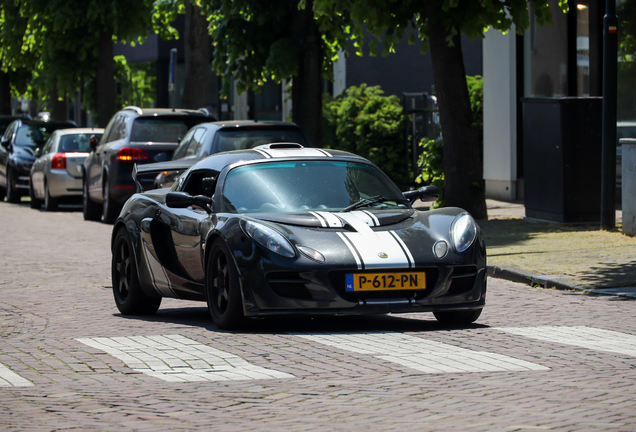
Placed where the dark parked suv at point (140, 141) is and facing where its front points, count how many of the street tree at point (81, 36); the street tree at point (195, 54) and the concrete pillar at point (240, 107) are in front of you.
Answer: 3

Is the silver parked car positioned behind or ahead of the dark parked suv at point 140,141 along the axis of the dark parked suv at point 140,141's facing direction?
ahead

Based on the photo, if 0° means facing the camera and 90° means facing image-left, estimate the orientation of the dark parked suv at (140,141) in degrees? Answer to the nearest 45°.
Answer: approximately 180°

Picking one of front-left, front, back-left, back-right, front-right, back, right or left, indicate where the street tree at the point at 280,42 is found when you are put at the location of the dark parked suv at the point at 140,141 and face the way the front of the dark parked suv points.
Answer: front-right

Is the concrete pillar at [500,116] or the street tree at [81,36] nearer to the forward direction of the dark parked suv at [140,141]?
the street tree

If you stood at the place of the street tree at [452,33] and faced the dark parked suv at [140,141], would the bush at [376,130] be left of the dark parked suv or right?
right

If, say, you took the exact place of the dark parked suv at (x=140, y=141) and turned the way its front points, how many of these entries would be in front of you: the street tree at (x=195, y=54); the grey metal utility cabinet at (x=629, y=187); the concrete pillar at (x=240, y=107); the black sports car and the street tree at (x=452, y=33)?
2

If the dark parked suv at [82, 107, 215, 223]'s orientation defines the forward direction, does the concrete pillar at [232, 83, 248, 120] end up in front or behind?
in front

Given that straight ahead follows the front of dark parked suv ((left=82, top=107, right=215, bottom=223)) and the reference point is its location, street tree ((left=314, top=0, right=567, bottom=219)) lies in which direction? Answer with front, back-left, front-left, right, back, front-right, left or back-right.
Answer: back-right

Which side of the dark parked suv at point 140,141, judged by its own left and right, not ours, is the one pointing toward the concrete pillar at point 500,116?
right

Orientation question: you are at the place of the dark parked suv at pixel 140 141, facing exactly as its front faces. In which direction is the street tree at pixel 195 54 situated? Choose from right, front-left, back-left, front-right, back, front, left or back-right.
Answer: front

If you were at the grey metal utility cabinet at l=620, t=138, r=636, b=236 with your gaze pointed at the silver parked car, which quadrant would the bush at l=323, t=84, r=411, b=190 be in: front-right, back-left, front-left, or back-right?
front-right

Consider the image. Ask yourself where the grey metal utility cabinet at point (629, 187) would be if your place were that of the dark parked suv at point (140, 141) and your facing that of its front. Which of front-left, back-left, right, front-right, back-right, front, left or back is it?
back-right

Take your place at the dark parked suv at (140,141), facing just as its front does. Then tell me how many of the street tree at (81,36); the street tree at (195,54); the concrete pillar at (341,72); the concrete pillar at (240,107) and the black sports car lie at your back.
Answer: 1

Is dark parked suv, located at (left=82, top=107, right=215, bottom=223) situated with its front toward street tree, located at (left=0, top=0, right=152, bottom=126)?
yes
